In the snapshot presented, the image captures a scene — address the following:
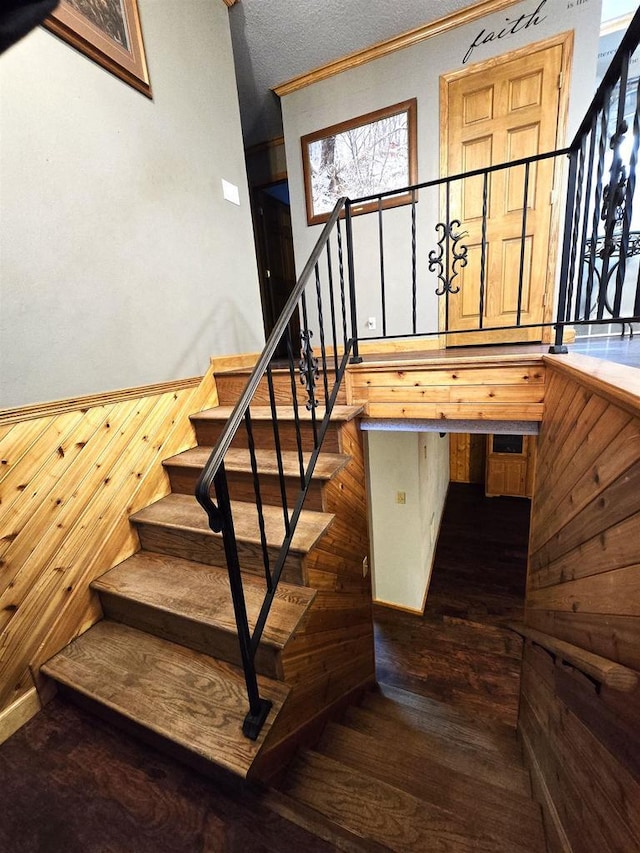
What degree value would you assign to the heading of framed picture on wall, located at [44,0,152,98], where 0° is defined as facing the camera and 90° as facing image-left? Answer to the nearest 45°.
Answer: approximately 315°

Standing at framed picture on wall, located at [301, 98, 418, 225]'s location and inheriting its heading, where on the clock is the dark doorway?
The dark doorway is roughly at 3 o'clock from the framed picture on wall.

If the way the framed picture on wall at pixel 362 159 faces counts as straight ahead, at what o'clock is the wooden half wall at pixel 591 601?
The wooden half wall is roughly at 10 o'clock from the framed picture on wall.

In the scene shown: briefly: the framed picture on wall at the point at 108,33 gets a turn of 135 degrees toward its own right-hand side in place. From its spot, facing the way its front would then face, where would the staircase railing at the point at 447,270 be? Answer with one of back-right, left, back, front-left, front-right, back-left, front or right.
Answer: back

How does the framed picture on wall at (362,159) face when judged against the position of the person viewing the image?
facing the viewer and to the left of the viewer

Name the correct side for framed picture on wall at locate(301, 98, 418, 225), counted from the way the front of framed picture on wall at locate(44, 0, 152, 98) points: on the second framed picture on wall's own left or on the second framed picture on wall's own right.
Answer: on the second framed picture on wall's own left

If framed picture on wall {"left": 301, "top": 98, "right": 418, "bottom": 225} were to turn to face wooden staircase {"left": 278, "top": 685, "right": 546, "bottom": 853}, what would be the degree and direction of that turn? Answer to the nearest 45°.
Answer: approximately 45° to its left

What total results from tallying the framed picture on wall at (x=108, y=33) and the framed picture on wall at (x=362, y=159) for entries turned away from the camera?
0

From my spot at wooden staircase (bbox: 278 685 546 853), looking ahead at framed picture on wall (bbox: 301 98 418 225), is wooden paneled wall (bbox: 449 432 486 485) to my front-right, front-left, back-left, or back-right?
front-right
